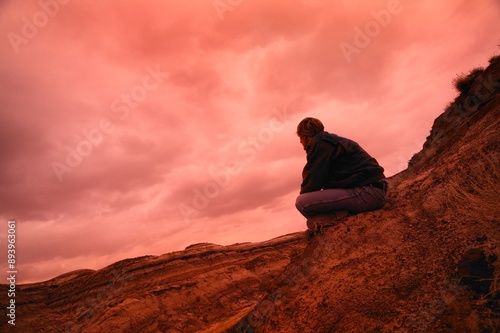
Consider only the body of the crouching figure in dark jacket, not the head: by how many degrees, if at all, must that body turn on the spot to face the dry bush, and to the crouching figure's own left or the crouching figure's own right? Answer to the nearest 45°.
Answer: approximately 135° to the crouching figure's own right

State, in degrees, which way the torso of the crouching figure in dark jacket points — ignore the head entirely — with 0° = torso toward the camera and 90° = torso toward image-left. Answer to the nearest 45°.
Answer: approximately 90°
